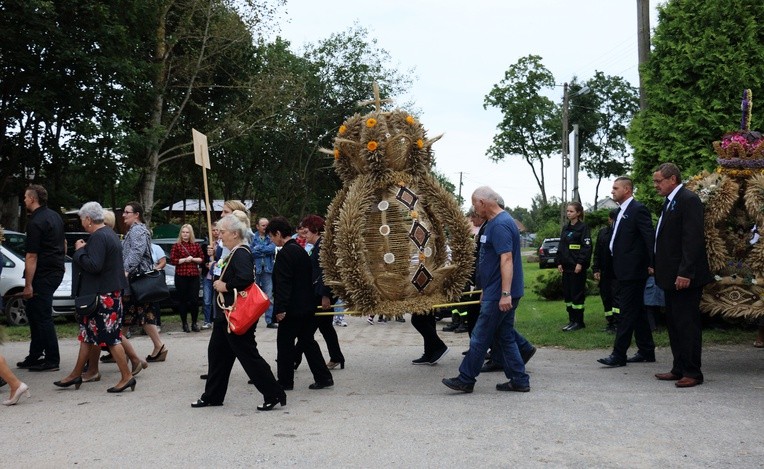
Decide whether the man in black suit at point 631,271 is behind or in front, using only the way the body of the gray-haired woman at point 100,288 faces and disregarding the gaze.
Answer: behind

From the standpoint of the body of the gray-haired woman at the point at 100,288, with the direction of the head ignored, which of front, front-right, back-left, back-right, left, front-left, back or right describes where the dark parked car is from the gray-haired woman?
back-right

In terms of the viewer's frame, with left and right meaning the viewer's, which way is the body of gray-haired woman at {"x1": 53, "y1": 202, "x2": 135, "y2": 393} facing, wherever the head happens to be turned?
facing to the left of the viewer

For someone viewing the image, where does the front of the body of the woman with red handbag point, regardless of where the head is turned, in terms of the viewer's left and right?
facing to the left of the viewer

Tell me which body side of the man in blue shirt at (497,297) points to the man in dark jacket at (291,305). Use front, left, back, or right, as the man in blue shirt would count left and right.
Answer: front

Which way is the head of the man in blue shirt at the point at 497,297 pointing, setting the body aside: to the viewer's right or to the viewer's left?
to the viewer's left

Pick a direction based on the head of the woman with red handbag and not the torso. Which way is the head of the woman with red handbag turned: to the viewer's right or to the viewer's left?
to the viewer's left

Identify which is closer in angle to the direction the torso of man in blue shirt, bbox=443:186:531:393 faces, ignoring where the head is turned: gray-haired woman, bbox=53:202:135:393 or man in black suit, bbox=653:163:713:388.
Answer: the gray-haired woman

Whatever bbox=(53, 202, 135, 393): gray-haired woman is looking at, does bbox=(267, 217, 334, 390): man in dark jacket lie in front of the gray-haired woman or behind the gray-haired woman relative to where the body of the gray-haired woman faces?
behind

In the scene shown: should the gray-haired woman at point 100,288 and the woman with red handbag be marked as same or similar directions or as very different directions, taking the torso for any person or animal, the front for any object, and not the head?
same or similar directions

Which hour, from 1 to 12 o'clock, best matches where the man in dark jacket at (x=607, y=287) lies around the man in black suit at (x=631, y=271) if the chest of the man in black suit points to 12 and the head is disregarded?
The man in dark jacket is roughly at 3 o'clock from the man in black suit.

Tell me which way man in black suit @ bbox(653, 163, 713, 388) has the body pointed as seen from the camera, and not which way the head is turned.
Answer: to the viewer's left

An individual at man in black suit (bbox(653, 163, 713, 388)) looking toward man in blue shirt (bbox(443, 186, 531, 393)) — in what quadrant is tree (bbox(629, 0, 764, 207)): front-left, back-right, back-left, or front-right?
back-right

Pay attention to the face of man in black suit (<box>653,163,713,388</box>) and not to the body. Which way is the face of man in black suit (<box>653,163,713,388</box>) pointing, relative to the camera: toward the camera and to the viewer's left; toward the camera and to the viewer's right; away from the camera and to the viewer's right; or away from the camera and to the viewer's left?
toward the camera and to the viewer's left

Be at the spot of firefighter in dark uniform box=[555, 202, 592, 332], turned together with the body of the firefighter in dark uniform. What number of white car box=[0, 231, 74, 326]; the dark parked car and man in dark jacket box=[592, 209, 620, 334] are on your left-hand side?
1

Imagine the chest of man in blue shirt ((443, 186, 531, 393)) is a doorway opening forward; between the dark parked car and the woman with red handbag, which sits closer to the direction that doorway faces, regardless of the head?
the woman with red handbag

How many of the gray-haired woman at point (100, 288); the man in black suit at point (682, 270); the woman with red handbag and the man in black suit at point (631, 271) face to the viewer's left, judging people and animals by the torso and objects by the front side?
4

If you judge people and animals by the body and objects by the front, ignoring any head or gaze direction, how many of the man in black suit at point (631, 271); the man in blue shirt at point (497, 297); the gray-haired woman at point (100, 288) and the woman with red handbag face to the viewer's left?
4

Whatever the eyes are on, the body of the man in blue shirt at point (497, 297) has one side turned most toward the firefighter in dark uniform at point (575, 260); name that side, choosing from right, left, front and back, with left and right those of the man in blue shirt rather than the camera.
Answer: right

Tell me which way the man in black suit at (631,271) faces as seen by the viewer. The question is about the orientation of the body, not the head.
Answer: to the viewer's left

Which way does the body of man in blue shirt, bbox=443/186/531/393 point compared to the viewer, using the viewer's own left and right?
facing to the left of the viewer
